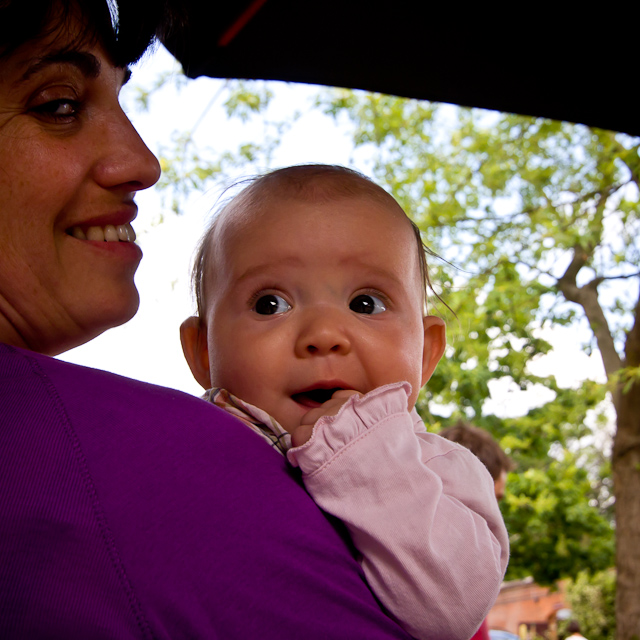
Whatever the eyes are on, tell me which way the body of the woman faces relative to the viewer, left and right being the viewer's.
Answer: facing away from the viewer and to the right of the viewer

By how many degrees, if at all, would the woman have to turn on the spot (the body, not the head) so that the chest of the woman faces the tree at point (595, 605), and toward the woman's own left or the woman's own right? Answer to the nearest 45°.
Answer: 0° — they already face it

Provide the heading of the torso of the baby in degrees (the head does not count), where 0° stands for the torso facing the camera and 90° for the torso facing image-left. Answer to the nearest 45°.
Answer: approximately 0°

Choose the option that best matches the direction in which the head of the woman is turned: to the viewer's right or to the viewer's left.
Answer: to the viewer's right

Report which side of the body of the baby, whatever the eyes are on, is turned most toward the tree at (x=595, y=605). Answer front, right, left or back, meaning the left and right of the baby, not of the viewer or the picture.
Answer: back
